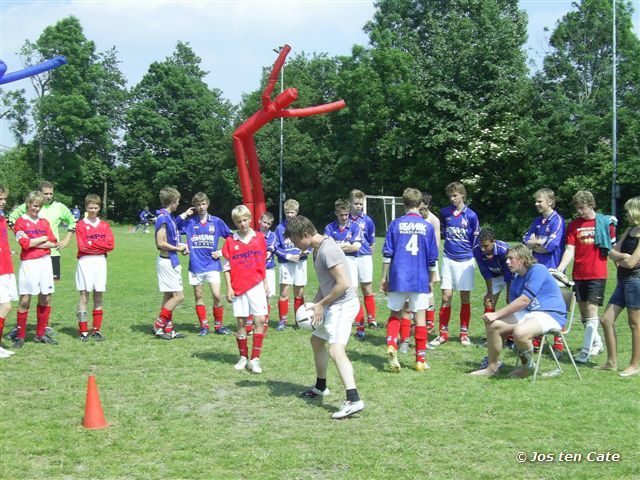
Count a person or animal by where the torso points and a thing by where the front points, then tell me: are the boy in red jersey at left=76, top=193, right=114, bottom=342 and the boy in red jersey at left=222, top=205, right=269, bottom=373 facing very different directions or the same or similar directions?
same or similar directions

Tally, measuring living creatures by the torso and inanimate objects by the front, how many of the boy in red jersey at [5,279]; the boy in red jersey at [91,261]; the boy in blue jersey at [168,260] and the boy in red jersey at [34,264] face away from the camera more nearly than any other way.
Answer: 0

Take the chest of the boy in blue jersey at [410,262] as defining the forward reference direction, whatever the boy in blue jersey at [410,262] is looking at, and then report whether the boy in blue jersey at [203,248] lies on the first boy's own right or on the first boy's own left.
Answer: on the first boy's own left

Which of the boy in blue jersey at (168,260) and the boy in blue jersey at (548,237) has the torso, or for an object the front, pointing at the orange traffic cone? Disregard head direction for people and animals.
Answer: the boy in blue jersey at (548,237)

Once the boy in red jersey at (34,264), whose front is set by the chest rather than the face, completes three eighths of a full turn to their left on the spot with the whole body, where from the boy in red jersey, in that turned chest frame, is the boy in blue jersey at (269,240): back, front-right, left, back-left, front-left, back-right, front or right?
right

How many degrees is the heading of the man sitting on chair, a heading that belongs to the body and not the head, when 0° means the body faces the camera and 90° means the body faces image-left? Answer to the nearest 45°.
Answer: approximately 90°

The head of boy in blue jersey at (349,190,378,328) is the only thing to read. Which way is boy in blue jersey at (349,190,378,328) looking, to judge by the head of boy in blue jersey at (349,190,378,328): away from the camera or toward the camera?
toward the camera

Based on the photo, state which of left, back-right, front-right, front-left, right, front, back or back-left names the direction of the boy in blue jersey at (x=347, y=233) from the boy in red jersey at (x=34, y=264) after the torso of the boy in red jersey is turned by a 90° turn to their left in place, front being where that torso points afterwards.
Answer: front-right

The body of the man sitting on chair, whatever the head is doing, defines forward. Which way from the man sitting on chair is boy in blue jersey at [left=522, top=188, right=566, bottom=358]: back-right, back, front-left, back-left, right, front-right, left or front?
right

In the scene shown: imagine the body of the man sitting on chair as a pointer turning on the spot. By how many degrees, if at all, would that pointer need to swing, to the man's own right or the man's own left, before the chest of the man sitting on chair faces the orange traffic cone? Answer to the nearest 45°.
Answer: approximately 45° to the man's own left

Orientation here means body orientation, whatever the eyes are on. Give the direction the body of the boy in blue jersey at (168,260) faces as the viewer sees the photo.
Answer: to the viewer's right

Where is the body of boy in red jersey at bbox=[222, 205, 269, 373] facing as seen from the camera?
toward the camera

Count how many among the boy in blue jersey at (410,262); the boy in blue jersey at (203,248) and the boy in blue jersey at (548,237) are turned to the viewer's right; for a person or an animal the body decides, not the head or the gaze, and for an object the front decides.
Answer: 0

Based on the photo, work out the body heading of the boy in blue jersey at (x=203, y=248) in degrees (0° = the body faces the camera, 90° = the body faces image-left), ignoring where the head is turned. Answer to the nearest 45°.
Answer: approximately 0°

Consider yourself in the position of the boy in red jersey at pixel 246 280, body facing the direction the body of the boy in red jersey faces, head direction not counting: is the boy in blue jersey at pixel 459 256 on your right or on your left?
on your left

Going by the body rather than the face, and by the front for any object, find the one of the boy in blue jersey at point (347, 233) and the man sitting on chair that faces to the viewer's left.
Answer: the man sitting on chair

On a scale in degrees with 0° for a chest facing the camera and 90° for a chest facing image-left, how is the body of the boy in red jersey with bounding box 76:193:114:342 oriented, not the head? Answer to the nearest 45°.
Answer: approximately 0°

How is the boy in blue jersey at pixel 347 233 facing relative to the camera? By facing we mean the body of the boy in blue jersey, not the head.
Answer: toward the camera
